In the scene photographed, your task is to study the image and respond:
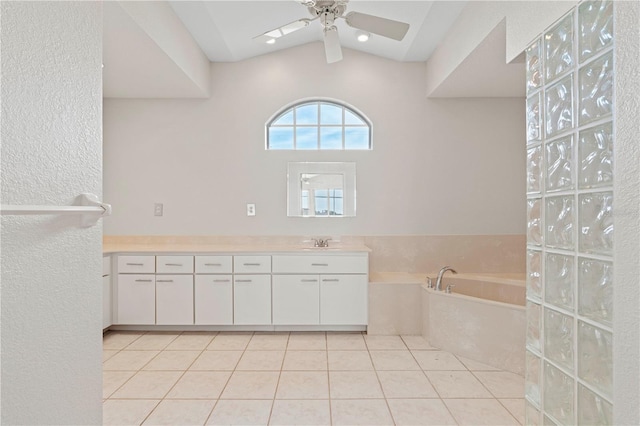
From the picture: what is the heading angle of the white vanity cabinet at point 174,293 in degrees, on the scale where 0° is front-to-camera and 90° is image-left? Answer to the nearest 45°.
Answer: approximately 0°

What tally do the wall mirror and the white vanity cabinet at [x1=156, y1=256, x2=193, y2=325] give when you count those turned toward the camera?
2

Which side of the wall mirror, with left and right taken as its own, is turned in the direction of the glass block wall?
front
